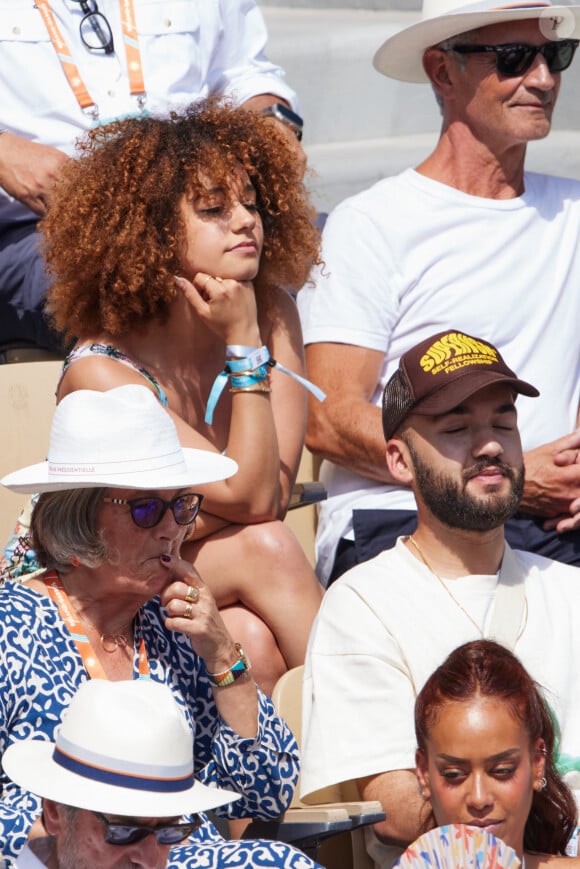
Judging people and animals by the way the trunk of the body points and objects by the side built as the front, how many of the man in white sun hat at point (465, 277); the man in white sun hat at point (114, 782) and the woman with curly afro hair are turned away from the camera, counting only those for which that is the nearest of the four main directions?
0

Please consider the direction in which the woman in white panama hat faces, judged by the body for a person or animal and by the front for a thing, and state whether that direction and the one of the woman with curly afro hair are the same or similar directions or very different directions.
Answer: same or similar directions

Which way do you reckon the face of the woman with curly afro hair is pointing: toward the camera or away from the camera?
toward the camera

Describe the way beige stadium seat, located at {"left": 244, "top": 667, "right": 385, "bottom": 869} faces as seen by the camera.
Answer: facing the viewer and to the right of the viewer

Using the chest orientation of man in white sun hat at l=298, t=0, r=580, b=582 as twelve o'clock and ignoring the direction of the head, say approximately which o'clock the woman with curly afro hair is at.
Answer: The woman with curly afro hair is roughly at 3 o'clock from the man in white sun hat.

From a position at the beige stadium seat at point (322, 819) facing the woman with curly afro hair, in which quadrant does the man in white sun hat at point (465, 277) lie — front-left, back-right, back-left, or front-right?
front-right

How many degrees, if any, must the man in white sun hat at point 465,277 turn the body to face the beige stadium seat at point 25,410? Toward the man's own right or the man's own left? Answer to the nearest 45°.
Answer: approximately 90° to the man's own right

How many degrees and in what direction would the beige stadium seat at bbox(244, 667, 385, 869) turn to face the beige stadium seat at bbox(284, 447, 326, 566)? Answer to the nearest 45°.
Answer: approximately 135° to its left

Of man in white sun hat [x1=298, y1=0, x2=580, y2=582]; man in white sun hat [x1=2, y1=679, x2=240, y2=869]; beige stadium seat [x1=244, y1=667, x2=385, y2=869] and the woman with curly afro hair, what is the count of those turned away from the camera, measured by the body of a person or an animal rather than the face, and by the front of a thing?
0

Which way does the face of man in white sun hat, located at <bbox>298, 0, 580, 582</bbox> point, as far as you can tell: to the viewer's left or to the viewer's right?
to the viewer's right

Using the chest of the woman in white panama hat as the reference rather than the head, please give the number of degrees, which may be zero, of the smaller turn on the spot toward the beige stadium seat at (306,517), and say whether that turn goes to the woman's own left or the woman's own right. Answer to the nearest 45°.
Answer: approximately 90° to the woman's own left

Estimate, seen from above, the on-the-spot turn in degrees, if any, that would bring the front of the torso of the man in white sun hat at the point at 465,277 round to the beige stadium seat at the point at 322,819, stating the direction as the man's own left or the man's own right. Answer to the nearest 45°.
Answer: approximately 45° to the man's own right

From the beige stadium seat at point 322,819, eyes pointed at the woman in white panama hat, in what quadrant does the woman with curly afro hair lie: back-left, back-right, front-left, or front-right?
front-right
